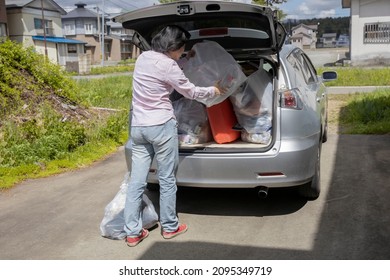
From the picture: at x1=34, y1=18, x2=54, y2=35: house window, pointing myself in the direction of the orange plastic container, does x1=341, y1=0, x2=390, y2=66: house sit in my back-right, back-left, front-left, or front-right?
front-left

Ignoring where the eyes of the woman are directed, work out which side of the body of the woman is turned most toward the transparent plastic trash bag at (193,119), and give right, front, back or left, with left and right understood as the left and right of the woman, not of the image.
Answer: front

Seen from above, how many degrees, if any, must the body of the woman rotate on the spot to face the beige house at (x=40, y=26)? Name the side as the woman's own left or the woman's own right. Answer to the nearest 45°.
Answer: approximately 45° to the woman's own left

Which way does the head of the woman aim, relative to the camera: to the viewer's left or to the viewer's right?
to the viewer's right

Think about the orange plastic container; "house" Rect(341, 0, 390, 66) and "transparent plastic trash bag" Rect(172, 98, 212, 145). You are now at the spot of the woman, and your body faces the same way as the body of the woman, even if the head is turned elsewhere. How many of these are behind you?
0

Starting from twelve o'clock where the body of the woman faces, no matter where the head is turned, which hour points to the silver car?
The silver car is roughly at 1 o'clock from the woman.

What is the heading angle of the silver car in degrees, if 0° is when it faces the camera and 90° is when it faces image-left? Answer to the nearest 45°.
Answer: approximately 180°

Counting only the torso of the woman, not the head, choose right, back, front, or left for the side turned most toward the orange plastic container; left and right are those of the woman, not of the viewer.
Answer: front

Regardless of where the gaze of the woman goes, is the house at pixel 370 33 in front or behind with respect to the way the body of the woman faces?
in front

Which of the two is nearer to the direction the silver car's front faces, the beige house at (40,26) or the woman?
the beige house

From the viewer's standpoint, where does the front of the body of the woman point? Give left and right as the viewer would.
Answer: facing away from the viewer and to the right of the viewer

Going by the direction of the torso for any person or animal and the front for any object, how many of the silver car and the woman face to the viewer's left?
0

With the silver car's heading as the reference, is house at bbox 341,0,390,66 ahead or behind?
ahead
